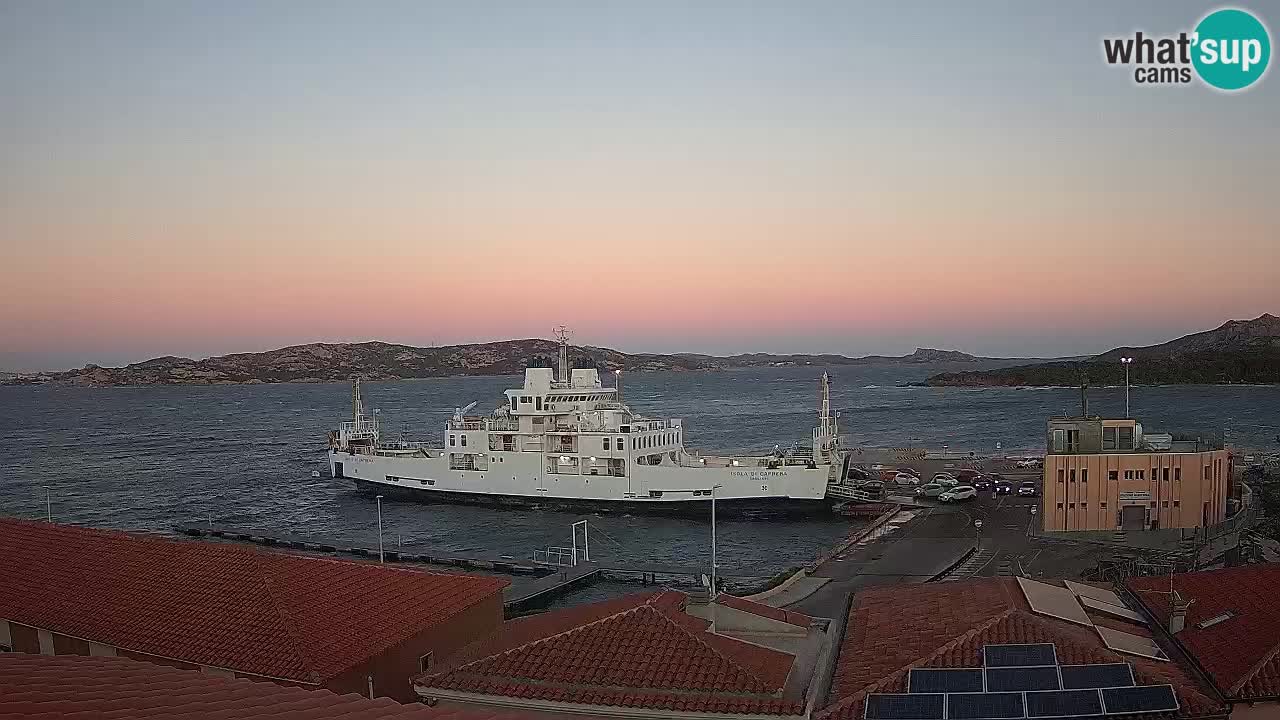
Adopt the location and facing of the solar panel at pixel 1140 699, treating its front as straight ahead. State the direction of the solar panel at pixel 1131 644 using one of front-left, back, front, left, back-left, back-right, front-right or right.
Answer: back

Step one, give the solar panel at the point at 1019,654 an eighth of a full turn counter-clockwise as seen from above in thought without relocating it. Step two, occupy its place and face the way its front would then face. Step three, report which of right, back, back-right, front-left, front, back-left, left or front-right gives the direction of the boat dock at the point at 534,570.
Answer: back

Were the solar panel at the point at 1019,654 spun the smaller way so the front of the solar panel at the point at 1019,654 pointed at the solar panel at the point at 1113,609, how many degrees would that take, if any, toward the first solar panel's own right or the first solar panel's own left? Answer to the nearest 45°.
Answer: approximately 180°

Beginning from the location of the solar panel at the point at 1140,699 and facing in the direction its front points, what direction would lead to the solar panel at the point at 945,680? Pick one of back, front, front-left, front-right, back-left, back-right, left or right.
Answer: right

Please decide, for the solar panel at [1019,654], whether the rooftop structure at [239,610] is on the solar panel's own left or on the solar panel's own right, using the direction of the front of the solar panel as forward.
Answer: on the solar panel's own right

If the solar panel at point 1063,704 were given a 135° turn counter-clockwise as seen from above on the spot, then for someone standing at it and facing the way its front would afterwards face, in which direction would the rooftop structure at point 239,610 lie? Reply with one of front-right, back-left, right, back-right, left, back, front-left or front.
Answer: back-left

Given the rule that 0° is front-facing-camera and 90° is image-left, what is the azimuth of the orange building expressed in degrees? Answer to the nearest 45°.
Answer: approximately 0°

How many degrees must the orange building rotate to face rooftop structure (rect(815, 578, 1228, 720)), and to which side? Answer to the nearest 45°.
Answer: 0° — it already faces it
